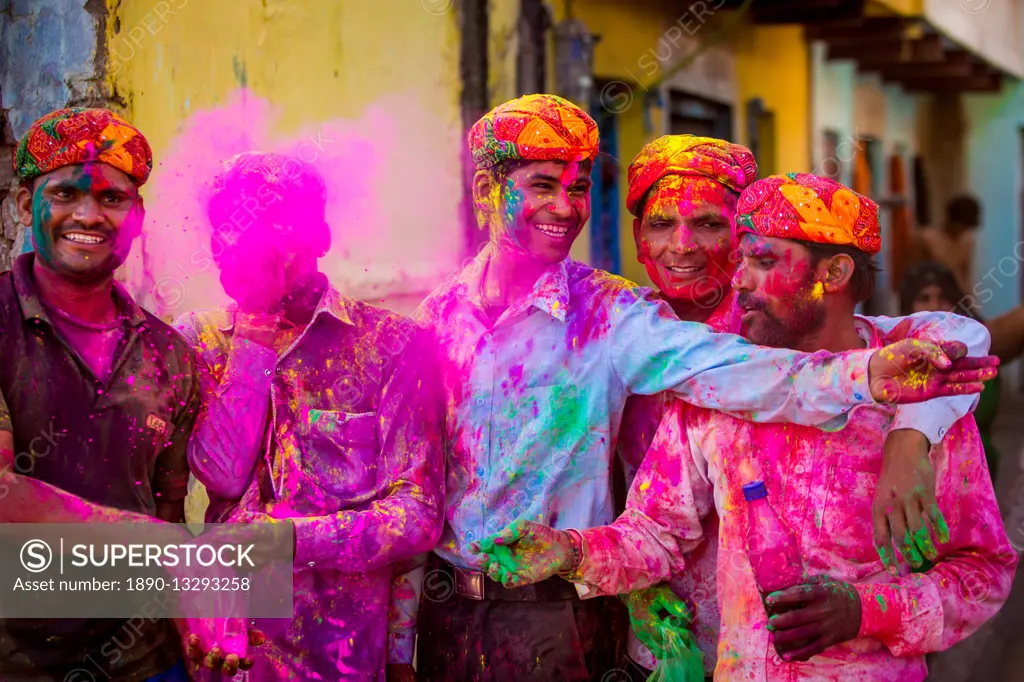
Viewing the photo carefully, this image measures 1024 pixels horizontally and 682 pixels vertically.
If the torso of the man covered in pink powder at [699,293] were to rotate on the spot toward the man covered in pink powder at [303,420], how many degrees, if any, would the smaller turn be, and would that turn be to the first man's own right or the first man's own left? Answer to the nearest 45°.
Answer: approximately 45° to the first man's own right

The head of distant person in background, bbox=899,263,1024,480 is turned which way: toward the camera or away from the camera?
toward the camera

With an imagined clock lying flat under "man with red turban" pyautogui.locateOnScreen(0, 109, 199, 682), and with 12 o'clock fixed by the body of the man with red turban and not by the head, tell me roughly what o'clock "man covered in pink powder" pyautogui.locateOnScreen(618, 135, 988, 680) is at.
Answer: The man covered in pink powder is roughly at 9 o'clock from the man with red turban.

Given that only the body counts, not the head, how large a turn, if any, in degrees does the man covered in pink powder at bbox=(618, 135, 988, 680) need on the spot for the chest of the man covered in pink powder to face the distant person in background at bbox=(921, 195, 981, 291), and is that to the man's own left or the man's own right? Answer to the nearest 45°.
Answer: approximately 180°

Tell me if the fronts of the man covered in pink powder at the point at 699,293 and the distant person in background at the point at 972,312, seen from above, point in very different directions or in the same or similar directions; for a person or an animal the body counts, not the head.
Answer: same or similar directions

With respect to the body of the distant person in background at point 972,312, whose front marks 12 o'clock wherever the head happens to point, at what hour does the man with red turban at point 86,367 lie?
The man with red turban is roughly at 1 o'clock from the distant person in background.

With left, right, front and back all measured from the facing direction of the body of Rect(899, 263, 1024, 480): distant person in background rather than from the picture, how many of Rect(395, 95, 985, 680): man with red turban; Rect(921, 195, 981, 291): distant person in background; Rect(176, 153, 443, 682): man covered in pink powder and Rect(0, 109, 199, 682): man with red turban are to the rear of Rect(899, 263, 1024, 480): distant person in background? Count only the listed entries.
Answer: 1

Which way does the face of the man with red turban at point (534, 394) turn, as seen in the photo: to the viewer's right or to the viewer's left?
to the viewer's right

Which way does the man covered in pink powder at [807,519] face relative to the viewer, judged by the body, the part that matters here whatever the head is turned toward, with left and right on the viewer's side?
facing the viewer and to the left of the viewer

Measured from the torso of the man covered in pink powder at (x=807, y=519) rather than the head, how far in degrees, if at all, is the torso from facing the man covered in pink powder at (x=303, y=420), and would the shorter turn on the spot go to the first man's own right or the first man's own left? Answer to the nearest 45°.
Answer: approximately 45° to the first man's own right

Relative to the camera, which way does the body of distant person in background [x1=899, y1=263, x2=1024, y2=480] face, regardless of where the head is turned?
toward the camera

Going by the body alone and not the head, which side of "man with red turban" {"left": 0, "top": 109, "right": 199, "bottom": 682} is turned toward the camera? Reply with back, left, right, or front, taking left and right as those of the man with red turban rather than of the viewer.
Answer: front

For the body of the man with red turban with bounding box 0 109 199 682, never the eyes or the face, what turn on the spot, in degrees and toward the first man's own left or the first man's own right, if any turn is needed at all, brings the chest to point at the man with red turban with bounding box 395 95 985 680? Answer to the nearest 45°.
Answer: approximately 90° to the first man's own left

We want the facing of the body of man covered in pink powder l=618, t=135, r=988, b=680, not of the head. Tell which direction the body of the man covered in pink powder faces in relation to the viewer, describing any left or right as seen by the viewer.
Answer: facing the viewer
